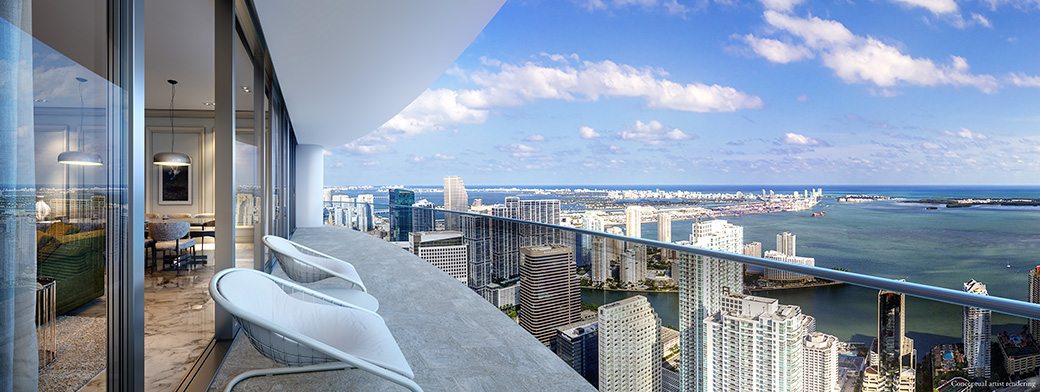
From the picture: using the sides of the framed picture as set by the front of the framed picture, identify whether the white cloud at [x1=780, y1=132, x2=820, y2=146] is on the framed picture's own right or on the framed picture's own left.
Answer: on the framed picture's own left

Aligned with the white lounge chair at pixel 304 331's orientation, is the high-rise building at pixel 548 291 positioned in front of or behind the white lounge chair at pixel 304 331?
in front

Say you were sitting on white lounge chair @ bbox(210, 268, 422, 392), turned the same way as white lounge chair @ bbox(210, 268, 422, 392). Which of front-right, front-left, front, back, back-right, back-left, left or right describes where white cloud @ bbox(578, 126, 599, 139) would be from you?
front-left

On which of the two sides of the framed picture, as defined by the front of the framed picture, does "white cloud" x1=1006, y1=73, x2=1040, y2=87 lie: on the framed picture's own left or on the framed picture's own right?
on the framed picture's own left

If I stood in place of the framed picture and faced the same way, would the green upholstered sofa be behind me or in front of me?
in front

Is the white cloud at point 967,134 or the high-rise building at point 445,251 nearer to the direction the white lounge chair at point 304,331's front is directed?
the white cloud

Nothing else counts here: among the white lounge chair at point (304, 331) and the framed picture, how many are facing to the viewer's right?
1

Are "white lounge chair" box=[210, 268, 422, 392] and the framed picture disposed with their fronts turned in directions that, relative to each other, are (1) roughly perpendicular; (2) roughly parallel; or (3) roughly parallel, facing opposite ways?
roughly perpendicular

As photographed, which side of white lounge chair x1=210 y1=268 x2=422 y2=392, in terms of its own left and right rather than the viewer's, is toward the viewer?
right

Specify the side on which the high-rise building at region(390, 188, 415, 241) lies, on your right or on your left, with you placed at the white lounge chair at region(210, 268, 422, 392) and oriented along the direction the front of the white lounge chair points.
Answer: on your left

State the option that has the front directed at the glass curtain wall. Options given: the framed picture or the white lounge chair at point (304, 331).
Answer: the framed picture

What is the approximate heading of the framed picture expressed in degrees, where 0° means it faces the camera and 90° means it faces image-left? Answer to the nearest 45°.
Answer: approximately 0°
